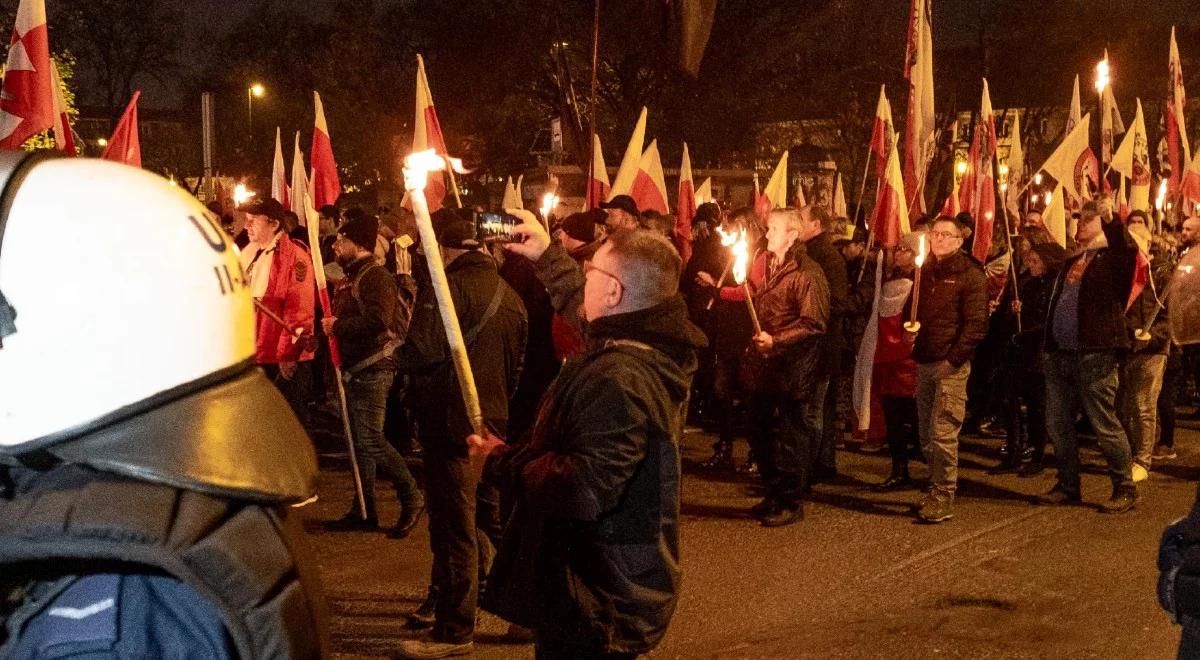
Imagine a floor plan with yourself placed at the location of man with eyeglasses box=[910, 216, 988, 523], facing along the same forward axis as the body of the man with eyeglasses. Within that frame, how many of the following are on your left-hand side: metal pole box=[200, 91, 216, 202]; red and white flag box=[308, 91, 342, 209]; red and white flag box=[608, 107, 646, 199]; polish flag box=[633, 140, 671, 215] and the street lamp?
0

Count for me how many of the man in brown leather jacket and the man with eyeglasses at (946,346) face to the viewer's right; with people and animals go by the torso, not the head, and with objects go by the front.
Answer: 0

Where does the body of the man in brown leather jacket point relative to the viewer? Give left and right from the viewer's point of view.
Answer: facing the viewer and to the left of the viewer

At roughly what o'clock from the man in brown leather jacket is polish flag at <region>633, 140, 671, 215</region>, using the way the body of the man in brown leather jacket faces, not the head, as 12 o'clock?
The polish flag is roughly at 4 o'clock from the man in brown leather jacket.

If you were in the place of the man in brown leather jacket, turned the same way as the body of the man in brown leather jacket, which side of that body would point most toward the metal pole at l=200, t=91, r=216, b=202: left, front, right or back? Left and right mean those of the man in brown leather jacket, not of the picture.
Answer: right

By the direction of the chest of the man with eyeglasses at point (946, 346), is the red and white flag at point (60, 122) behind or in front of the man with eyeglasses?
in front

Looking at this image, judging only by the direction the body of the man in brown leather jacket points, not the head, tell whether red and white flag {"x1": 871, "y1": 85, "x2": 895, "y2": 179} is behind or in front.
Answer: behind

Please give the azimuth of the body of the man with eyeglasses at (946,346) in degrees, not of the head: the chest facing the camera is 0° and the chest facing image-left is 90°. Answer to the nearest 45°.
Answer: approximately 45°

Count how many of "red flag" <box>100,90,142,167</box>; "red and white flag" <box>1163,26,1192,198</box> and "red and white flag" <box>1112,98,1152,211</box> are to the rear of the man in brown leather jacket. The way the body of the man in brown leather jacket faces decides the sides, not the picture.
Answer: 2

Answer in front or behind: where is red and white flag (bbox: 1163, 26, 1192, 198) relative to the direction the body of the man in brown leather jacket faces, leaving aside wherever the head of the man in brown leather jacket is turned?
behind

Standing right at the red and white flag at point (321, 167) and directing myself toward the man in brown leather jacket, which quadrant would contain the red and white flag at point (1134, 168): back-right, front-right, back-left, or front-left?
front-left

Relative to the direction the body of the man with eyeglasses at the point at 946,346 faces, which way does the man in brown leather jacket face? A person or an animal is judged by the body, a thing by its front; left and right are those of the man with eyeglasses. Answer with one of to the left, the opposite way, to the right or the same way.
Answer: the same way

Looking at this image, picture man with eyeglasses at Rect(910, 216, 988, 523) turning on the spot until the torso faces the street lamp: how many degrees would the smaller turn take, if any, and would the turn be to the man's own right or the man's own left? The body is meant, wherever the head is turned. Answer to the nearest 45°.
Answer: approximately 90° to the man's own right

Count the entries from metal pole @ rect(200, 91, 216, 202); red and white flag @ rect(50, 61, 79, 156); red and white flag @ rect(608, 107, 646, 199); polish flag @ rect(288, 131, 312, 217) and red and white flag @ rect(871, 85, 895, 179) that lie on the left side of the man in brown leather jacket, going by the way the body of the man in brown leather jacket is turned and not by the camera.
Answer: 0

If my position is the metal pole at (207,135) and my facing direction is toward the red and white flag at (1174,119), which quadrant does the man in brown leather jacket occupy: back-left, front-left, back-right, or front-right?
front-right

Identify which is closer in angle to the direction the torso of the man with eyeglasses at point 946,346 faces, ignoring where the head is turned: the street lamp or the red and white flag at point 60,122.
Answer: the red and white flag

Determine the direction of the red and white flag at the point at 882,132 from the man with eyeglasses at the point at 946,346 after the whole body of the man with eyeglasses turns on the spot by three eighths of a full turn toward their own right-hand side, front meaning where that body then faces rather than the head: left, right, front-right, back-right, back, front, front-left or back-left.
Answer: front

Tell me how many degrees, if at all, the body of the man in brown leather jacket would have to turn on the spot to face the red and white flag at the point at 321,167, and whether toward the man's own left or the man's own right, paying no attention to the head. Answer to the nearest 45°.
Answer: approximately 45° to the man's own right

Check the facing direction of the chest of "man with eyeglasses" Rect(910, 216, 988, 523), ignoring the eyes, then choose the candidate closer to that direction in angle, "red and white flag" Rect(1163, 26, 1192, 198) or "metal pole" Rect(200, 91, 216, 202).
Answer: the metal pole
